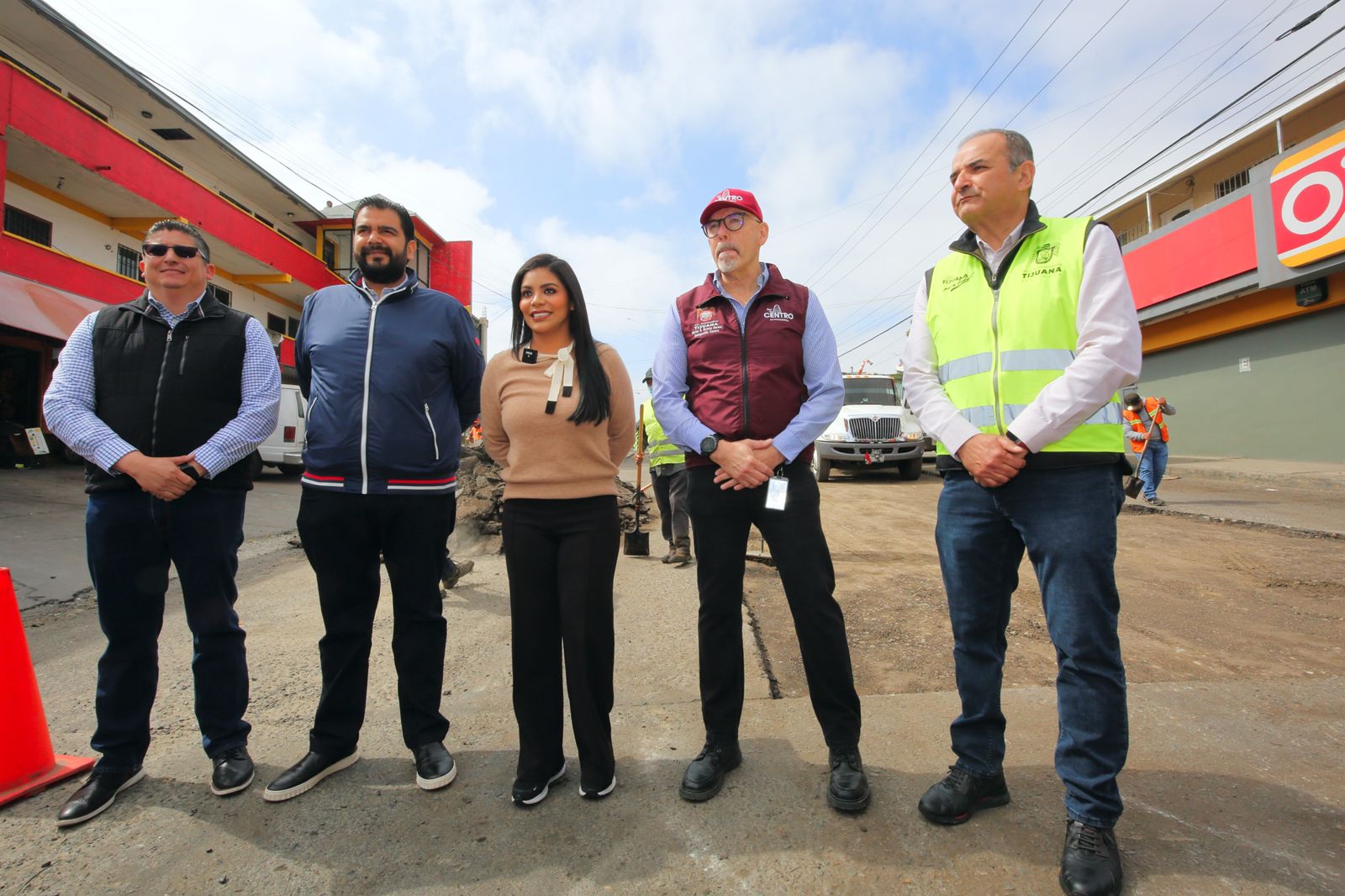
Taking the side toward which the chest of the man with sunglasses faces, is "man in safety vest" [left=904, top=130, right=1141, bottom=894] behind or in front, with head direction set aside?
in front

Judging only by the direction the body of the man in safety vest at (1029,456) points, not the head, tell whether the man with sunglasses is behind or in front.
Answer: in front

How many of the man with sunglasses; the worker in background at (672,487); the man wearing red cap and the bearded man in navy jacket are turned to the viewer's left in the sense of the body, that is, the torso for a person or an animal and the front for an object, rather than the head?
1

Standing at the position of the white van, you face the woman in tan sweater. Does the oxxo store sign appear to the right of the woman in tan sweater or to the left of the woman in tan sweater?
left

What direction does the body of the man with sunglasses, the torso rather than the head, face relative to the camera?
toward the camera

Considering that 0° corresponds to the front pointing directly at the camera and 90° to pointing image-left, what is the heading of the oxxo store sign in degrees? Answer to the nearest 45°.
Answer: approximately 45°

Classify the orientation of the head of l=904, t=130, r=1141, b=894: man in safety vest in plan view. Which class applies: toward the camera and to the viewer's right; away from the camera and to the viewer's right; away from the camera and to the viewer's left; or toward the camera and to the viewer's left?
toward the camera and to the viewer's left

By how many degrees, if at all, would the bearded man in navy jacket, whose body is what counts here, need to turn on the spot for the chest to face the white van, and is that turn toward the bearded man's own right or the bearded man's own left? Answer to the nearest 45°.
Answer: approximately 180°

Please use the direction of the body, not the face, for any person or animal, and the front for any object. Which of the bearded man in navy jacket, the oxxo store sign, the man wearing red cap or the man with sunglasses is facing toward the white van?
the oxxo store sign

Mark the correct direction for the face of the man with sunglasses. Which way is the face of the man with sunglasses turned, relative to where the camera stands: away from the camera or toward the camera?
toward the camera

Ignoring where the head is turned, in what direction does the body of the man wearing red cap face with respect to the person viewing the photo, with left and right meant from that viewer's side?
facing the viewer

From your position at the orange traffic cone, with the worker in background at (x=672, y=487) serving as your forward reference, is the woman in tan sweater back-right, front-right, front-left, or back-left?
front-right

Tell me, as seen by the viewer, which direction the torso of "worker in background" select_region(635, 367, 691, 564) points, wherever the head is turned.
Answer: to the viewer's left

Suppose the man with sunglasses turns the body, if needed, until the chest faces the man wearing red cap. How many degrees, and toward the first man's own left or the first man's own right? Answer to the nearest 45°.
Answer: approximately 45° to the first man's own left

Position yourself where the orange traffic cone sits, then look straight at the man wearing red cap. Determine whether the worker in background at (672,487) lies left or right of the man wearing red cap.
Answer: left
